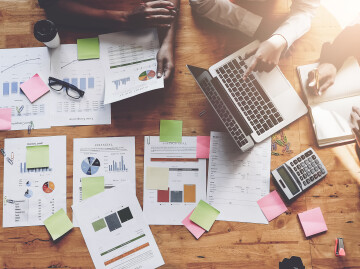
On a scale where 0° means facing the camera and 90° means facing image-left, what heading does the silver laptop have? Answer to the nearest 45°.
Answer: approximately 225°

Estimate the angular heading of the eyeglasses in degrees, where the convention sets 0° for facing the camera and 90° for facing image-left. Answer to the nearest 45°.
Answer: approximately 45°

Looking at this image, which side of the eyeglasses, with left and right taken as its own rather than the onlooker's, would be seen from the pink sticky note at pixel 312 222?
left

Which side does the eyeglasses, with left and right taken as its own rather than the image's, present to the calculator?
left
